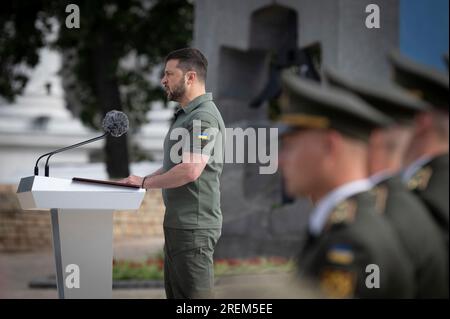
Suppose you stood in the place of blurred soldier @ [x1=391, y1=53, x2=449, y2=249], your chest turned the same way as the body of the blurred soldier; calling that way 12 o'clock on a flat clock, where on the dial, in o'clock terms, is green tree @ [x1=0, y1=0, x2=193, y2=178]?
The green tree is roughly at 2 o'clock from the blurred soldier.

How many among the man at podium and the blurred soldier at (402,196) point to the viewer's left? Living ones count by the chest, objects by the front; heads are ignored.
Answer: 2

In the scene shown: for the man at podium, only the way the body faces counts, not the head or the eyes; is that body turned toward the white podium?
yes

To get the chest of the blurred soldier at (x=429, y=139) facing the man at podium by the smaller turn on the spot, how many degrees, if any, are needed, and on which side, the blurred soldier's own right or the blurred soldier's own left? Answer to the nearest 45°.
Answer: approximately 45° to the blurred soldier's own right

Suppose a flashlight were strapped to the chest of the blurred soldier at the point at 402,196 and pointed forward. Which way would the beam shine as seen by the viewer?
to the viewer's left

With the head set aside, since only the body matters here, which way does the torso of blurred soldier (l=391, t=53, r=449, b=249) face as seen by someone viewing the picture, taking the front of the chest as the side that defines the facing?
to the viewer's left

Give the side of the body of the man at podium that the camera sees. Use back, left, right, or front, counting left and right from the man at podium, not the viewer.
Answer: left

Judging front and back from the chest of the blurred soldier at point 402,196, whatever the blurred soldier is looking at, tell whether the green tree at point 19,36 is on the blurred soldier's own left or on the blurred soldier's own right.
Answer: on the blurred soldier's own right

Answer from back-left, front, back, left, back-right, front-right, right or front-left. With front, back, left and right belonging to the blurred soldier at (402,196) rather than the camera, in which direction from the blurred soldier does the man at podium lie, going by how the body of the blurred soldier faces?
front-right

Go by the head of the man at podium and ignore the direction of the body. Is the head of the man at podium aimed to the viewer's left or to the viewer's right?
to the viewer's left
